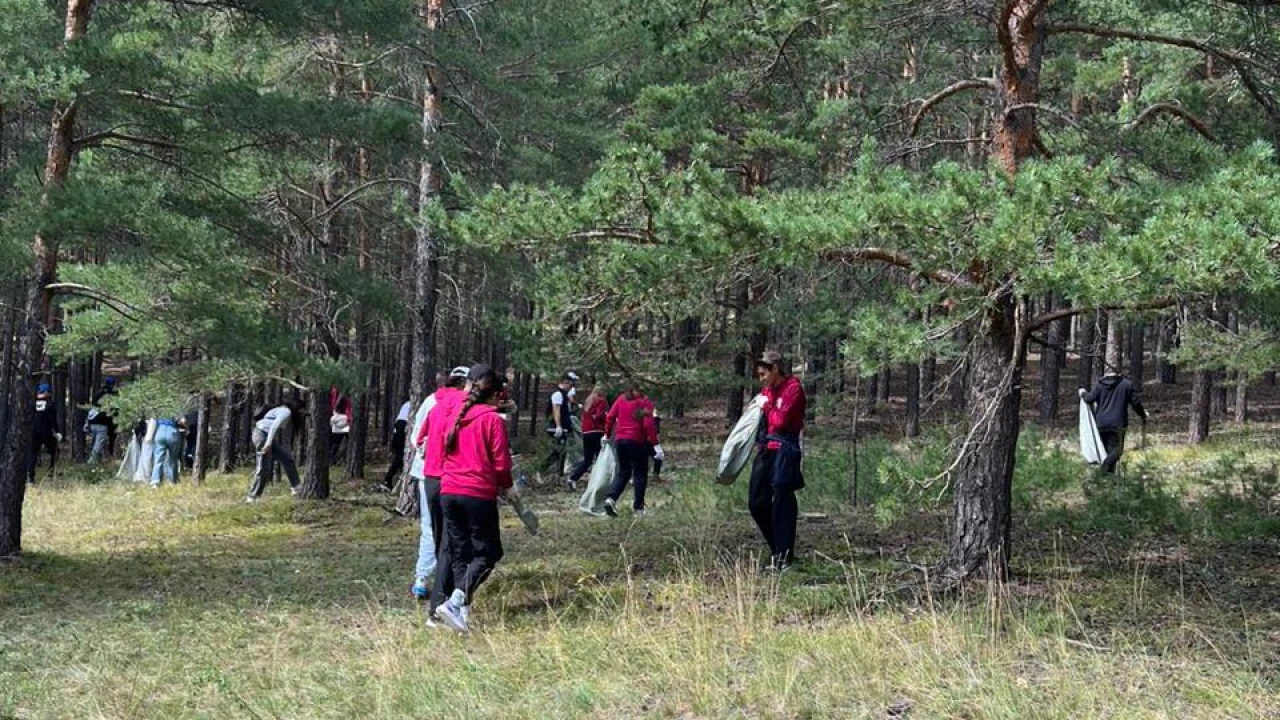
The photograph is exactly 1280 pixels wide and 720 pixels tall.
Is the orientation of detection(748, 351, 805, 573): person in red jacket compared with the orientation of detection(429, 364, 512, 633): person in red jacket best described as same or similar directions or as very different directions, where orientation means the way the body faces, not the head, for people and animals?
very different directions

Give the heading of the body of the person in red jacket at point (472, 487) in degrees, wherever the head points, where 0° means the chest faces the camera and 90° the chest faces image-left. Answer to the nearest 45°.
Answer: approximately 225°

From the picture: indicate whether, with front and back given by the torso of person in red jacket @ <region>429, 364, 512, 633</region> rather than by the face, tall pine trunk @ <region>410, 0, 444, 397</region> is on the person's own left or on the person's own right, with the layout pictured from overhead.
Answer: on the person's own left

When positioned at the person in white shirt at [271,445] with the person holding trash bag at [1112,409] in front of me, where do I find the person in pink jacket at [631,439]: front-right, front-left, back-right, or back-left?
front-right

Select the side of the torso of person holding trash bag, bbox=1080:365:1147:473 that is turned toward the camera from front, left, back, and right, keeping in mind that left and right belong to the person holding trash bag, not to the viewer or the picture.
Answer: back

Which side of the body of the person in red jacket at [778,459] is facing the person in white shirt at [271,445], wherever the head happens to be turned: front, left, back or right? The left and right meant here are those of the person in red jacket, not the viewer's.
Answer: right

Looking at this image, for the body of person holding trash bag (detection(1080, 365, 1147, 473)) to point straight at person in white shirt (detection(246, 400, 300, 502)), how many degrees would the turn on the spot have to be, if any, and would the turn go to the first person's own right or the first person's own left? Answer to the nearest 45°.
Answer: approximately 90° to the first person's own left

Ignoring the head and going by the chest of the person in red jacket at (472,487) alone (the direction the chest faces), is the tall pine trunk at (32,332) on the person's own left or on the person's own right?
on the person's own left

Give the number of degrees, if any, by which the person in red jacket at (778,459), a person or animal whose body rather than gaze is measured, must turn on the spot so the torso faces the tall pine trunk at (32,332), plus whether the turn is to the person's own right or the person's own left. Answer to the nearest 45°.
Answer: approximately 45° to the person's own right

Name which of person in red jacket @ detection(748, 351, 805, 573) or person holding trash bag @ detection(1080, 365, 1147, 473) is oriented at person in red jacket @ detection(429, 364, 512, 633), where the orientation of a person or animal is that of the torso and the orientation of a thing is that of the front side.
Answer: person in red jacket @ detection(748, 351, 805, 573)

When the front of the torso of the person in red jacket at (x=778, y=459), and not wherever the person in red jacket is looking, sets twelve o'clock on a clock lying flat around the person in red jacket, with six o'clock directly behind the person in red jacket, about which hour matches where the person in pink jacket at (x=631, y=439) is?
The person in pink jacket is roughly at 4 o'clock from the person in red jacket.

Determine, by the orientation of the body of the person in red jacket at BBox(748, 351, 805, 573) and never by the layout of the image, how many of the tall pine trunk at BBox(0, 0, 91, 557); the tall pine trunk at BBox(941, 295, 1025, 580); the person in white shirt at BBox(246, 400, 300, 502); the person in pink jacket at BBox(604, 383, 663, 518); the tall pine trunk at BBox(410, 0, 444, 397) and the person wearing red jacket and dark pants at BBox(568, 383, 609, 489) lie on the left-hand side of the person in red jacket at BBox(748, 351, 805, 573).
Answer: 1

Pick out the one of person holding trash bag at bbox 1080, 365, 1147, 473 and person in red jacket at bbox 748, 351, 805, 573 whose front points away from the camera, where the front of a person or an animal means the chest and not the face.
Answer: the person holding trash bag

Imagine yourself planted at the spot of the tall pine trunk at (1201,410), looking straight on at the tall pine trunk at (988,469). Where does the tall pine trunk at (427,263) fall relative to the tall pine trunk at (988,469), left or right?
right

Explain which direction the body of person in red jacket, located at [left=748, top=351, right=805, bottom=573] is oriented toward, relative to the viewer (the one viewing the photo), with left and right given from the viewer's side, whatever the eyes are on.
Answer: facing the viewer and to the left of the viewer

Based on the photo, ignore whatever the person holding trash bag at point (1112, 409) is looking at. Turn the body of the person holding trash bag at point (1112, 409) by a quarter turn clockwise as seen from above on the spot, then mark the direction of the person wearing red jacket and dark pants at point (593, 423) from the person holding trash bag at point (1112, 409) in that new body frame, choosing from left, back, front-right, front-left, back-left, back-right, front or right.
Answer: back
